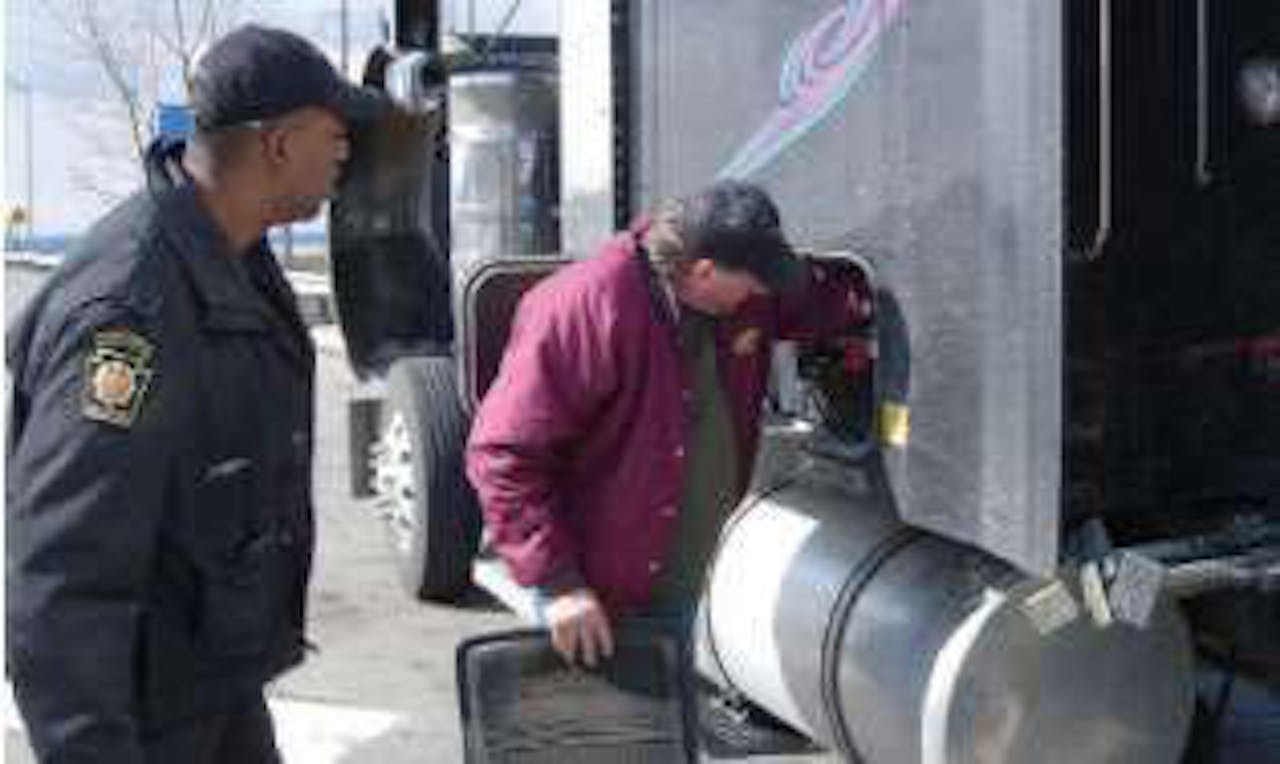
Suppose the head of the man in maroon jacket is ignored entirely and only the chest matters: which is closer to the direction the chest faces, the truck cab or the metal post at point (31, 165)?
the truck cab

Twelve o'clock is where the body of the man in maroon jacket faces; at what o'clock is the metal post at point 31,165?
The metal post is roughly at 7 o'clock from the man in maroon jacket.

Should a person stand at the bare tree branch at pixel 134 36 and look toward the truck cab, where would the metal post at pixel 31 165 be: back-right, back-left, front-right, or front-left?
back-right

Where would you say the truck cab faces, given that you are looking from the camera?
facing away from the viewer and to the left of the viewer

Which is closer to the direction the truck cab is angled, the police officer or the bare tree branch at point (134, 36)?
the bare tree branch

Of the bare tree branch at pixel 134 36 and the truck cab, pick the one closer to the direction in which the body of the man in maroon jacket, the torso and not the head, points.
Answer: the truck cab

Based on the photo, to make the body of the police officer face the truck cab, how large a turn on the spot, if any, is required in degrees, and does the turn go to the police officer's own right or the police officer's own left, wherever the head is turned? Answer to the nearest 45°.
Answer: approximately 45° to the police officer's own left

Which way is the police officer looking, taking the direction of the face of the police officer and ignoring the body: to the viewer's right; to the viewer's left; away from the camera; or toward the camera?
to the viewer's right

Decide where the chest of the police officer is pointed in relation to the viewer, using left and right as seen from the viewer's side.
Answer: facing to the right of the viewer

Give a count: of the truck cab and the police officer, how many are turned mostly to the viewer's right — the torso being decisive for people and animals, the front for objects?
1

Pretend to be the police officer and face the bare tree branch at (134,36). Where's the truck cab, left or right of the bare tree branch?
right
